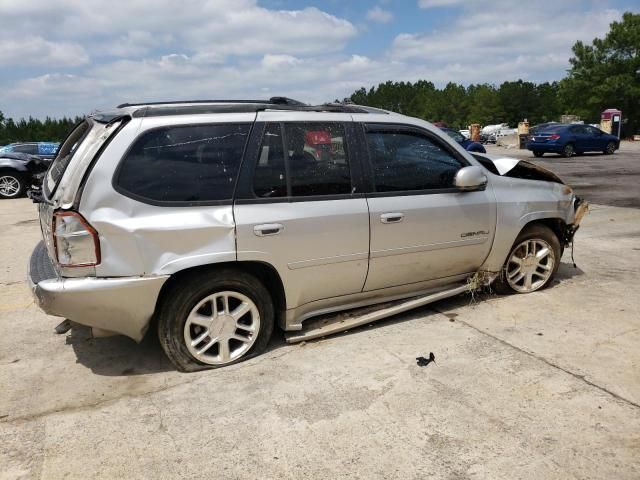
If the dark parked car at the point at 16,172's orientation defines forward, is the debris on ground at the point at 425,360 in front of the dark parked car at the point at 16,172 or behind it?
in front

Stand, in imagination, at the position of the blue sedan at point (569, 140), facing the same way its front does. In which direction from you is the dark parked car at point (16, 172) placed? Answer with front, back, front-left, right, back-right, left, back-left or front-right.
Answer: back

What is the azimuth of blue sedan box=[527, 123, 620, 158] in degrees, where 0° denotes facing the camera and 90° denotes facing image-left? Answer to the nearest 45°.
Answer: approximately 225°

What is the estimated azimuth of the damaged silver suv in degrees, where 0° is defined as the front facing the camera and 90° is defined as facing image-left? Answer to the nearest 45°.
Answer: approximately 225°

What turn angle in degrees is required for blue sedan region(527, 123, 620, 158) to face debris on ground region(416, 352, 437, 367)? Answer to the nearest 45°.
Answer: approximately 135° to its right

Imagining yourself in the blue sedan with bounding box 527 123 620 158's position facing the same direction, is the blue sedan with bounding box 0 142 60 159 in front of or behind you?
behind

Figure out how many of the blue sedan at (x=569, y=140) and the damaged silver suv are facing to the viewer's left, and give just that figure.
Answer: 0

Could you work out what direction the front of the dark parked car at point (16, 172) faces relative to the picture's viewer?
facing the viewer and to the right of the viewer

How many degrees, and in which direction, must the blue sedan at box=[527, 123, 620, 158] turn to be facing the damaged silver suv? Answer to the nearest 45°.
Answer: approximately 135° to its right

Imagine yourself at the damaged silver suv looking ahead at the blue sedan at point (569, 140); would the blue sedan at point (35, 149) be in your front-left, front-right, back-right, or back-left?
front-left

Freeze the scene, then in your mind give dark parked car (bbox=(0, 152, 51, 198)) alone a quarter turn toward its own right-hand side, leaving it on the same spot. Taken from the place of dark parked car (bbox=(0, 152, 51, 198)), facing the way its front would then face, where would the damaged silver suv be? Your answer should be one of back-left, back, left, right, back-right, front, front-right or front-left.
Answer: front-left
